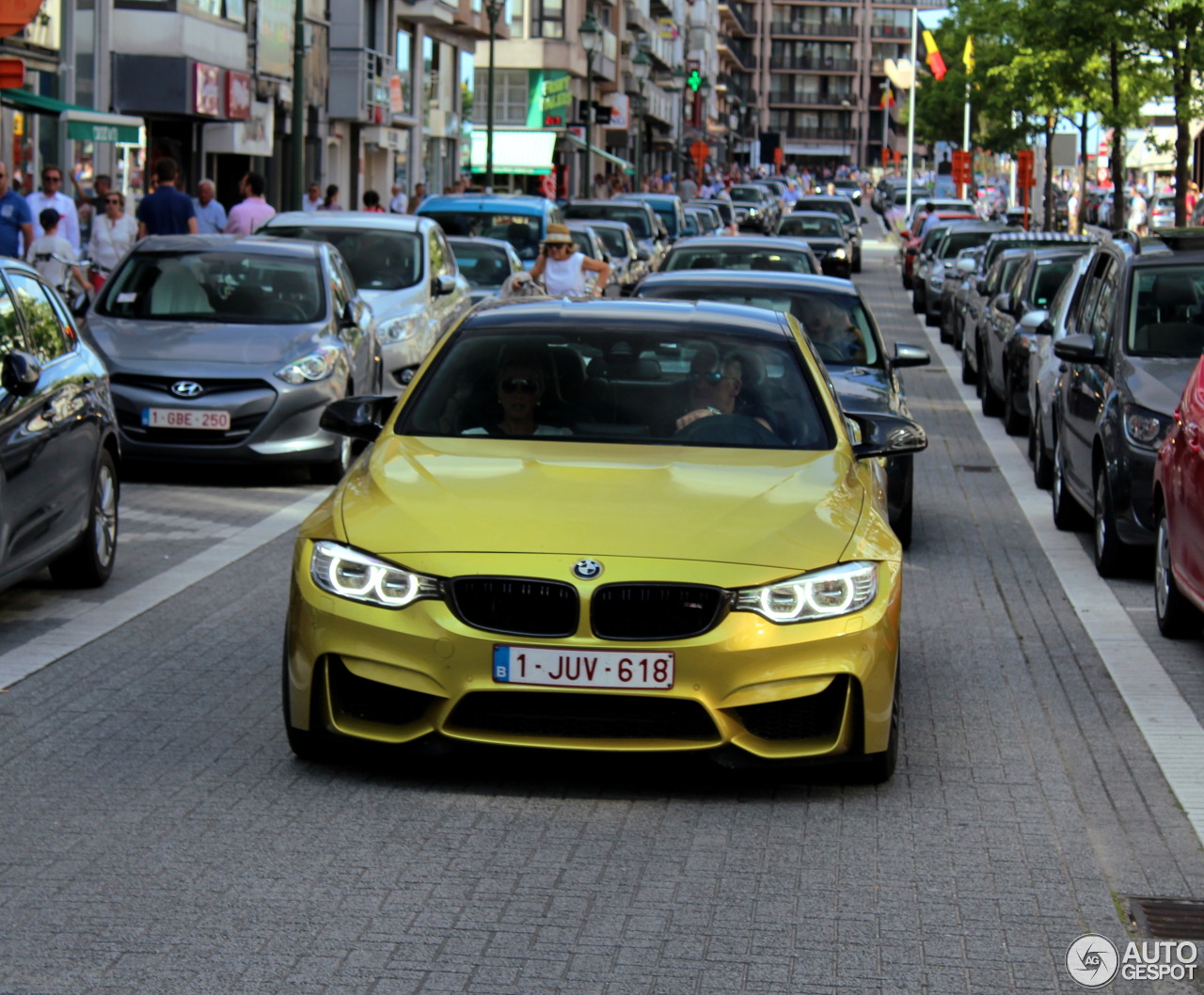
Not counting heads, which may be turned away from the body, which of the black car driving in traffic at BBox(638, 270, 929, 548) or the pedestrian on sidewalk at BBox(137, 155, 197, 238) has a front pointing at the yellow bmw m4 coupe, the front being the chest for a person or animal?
the black car driving in traffic

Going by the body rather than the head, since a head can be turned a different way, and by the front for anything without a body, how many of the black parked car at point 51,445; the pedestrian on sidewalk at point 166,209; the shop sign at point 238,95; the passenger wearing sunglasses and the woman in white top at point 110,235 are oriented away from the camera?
1

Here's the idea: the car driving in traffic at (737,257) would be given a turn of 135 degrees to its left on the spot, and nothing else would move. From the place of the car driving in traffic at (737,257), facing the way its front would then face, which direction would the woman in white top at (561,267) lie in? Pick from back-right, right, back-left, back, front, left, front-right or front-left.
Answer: left

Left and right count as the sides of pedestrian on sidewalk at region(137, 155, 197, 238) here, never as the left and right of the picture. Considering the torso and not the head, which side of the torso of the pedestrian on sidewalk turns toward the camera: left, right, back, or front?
back

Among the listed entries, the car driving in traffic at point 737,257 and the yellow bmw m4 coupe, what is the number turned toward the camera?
2

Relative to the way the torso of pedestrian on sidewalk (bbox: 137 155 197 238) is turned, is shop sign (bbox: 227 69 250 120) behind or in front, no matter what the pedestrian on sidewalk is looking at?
in front

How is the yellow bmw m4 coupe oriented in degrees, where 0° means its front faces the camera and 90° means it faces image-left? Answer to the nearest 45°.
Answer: approximately 0°

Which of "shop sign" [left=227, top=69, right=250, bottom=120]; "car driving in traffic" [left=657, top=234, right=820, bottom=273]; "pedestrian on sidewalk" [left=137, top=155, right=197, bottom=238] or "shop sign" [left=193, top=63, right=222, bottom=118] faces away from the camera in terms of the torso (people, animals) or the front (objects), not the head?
the pedestrian on sidewalk

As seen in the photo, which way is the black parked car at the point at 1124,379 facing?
toward the camera

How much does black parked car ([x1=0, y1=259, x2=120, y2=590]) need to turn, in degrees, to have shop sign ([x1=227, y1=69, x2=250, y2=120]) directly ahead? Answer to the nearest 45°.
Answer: approximately 135° to its right

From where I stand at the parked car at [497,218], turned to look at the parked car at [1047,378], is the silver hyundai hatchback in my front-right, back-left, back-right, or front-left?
front-right

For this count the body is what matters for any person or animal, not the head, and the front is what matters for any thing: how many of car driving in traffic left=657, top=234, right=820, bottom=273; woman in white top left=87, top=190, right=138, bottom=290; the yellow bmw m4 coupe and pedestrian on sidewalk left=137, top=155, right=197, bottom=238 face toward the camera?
3

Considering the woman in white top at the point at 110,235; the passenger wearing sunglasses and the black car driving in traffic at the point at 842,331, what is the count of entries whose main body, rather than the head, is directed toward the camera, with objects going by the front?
3

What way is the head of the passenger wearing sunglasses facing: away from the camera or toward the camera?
toward the camera

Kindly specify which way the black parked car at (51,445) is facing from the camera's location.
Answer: facing the viewer and to the left of the viewer

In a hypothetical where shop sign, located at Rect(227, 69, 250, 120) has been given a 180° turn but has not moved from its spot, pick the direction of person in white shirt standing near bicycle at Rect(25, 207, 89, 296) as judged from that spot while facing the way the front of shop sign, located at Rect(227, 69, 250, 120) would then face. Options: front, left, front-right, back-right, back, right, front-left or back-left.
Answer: back-left

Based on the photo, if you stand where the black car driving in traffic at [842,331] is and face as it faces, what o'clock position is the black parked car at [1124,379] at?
the black parked car at [1124,379] is roughly at 10 o'clock from the black car driving in traffic at [842,331].

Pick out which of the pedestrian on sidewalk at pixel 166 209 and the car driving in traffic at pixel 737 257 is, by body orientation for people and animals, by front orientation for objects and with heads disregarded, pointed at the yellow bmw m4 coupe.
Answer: the car driving in traffic

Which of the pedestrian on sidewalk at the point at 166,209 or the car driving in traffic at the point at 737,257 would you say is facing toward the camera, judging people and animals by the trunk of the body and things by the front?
the car driving in traffic
